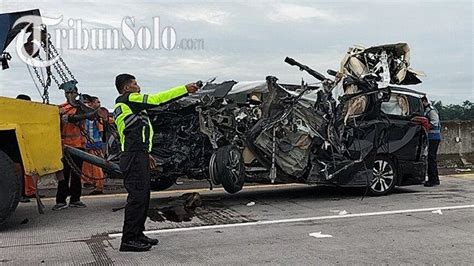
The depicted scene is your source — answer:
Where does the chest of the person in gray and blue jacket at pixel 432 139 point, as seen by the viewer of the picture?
to the viewer's left

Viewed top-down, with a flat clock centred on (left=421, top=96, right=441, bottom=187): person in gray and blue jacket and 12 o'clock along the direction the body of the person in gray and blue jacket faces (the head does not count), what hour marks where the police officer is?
The police officer is roughly at 10 o'clock from the person in gray and blue jacket.

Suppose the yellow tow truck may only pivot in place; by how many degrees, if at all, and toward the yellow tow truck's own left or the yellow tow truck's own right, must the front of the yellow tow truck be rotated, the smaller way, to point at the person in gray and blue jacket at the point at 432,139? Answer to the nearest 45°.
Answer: approximately 180°

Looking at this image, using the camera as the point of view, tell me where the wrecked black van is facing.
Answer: facing to the left of the viewer

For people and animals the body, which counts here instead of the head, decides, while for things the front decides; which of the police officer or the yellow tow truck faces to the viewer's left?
the yellow tow truck

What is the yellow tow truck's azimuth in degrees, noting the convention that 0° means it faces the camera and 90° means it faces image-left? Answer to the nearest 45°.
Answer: approximately 90°

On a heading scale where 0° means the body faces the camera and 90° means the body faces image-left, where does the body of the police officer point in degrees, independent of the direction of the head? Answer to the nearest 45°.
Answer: approximately 270°

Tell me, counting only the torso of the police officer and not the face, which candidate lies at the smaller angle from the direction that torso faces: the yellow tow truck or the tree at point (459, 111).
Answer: the tree

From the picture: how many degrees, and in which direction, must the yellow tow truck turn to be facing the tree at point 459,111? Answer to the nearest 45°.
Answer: approximately 135° to its right

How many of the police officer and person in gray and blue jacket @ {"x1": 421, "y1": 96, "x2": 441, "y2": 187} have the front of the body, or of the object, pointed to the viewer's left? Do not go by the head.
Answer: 1

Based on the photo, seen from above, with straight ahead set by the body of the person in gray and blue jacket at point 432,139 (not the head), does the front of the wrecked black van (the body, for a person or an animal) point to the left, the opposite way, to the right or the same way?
the same way

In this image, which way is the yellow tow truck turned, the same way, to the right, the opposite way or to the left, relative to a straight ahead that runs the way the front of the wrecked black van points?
the same way

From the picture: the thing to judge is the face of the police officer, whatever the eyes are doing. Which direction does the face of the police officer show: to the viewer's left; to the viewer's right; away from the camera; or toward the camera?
to the viewer's right

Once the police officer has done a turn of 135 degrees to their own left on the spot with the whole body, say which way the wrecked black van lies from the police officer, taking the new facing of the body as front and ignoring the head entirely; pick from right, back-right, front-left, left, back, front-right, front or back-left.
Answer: right

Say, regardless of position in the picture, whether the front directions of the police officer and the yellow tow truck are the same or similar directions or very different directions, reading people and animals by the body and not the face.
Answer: very different directions

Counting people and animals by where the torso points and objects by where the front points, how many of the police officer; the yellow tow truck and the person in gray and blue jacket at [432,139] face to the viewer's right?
1
